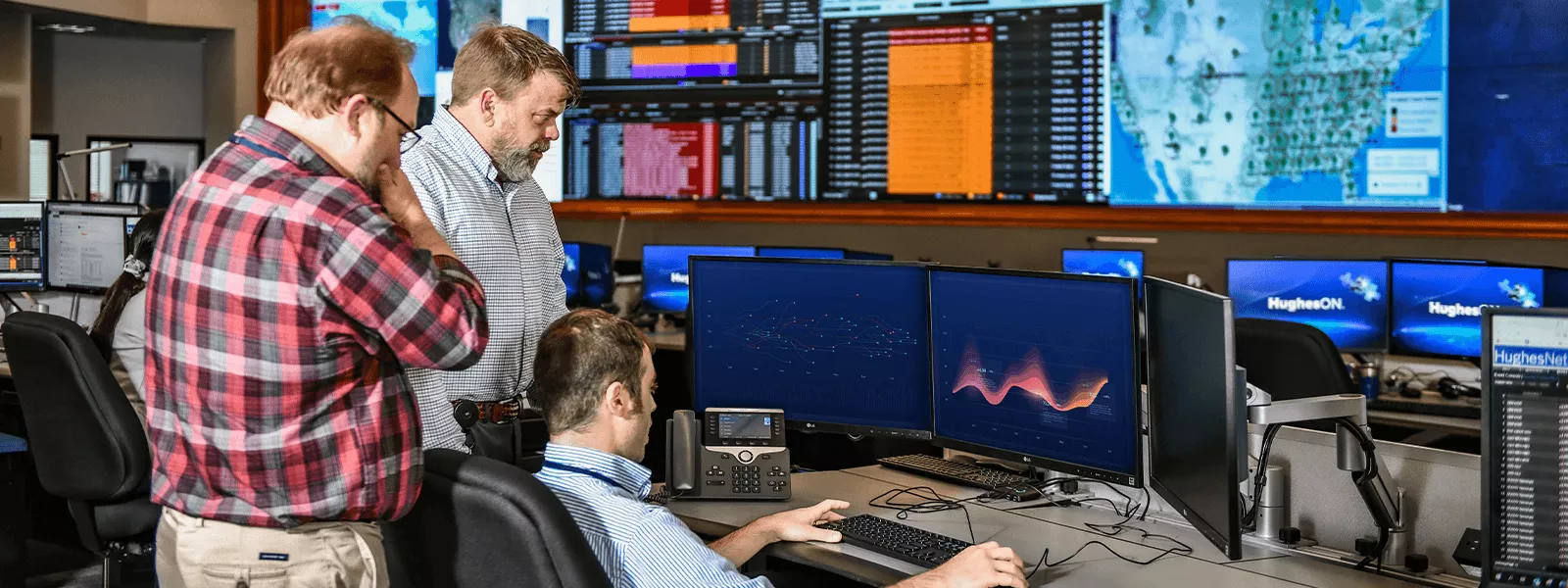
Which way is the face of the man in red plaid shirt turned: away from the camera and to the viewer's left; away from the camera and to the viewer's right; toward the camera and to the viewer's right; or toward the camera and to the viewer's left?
away from the camera and to the viewer's right

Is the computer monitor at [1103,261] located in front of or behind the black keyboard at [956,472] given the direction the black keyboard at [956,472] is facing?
behind

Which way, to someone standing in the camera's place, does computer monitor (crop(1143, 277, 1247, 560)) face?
facing to the left of the viewer

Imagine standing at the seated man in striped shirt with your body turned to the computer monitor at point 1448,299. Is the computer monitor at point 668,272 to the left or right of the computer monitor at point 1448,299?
left

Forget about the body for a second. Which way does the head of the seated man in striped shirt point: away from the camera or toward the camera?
away from the camera

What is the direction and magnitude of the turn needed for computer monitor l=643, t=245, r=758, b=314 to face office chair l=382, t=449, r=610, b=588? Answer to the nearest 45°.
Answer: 0° — it already faces it

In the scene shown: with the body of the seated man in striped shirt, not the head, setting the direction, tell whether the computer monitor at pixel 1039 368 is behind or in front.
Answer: in front

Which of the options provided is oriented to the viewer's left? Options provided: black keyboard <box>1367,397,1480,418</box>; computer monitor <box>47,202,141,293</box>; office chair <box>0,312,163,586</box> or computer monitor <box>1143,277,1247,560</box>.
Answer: computer monitor <box>1143,277,1247,560</box>

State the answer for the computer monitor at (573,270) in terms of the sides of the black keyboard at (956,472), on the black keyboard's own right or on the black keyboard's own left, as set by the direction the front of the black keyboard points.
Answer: on the black keyboard's own right

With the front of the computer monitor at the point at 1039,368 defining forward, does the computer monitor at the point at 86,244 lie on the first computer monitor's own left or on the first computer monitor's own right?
on the first computer monitor's own right
